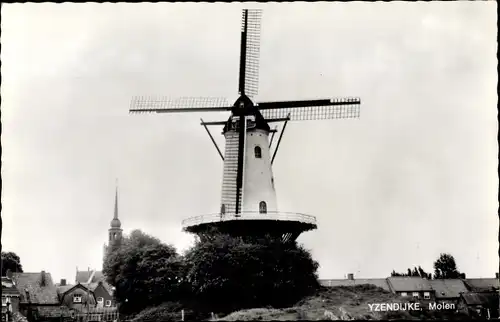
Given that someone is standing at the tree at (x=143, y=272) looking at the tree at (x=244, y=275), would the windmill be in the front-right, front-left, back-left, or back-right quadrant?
front-left

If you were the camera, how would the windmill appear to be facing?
facing the viewer
